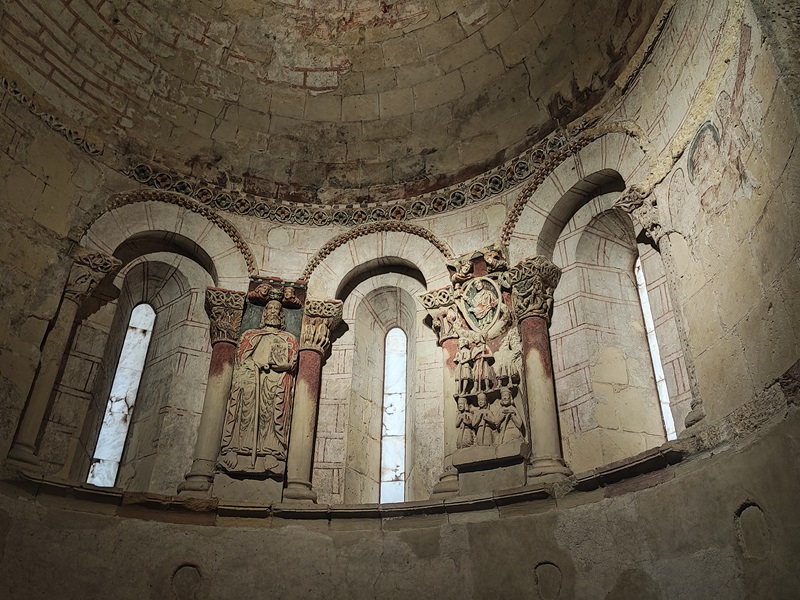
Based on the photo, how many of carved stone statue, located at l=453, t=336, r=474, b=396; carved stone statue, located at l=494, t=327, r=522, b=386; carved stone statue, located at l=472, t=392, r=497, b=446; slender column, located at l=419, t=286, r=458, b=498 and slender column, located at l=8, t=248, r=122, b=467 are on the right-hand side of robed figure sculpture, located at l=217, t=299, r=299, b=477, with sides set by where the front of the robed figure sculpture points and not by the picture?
1

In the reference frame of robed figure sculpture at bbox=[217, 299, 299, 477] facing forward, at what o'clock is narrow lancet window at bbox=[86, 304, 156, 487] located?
The narrow lancet window is roughly at 4 o'clock from the robed figure sculpture.

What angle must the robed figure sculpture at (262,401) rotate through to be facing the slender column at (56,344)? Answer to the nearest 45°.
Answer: approximately 90° to its right

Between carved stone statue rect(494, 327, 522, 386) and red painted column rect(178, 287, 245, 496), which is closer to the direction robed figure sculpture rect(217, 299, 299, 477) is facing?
the carved stone statue

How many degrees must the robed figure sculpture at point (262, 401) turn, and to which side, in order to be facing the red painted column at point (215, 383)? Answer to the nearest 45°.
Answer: approximately 90° to its right

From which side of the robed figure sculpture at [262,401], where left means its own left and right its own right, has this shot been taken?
front

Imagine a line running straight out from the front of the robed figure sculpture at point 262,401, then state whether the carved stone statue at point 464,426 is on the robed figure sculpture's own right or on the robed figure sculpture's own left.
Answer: on the robed figure sculpture's own left

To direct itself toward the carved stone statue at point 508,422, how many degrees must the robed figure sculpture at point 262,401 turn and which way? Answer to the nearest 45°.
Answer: approximately 45° to its left

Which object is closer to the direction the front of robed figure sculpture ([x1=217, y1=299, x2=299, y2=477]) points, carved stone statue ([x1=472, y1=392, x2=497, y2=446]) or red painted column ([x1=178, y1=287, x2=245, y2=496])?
the carved stone statue

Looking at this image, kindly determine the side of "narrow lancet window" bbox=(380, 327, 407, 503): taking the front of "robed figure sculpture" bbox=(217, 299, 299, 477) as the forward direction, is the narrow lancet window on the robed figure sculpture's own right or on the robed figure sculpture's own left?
on the robed figure sculpture's own left

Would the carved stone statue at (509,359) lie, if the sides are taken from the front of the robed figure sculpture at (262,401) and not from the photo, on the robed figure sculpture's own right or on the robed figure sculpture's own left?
on the robed figure sculpture's own left

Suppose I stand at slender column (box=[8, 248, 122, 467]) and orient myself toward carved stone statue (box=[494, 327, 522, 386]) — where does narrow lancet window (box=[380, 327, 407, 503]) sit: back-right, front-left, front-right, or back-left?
front-left

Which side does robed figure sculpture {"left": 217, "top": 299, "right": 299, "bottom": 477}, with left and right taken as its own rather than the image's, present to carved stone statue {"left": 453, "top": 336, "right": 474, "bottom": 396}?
left

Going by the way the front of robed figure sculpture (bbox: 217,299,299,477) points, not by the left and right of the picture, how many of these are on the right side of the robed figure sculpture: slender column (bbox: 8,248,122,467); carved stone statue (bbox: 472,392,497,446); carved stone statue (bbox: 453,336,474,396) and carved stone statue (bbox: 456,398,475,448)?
1

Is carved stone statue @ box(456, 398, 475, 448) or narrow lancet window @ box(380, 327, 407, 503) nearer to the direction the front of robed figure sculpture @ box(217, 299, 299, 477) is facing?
the carved stone statue
